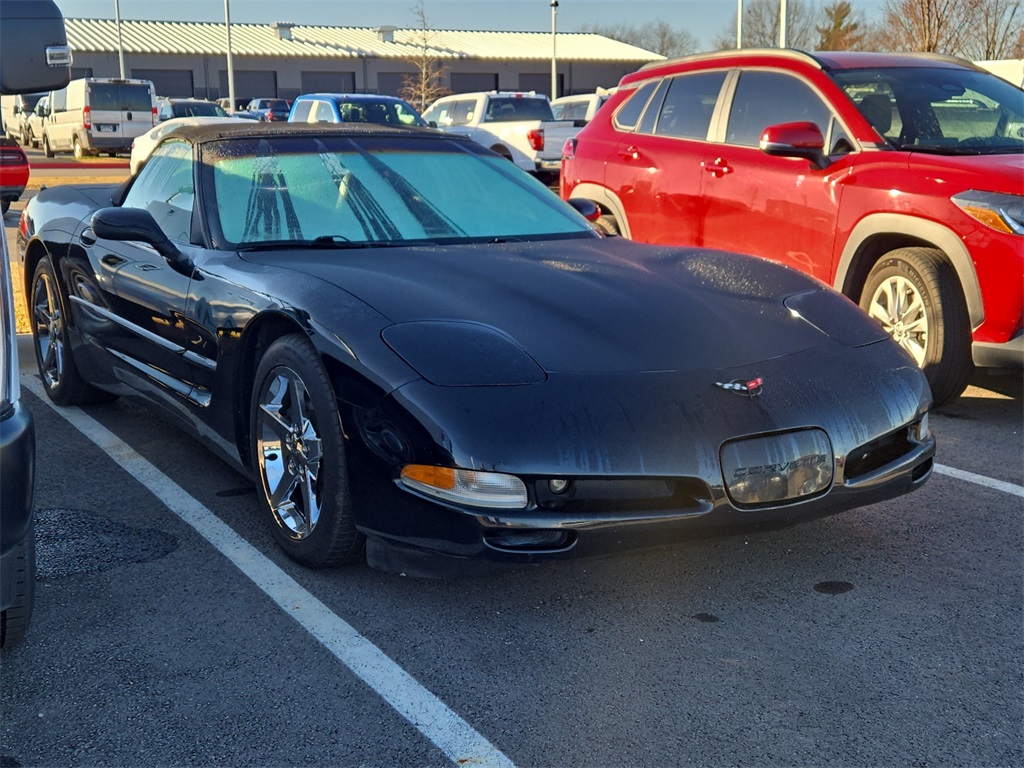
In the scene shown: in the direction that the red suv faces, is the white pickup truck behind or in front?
behind

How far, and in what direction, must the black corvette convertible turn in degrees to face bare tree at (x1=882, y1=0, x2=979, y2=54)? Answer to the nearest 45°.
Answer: approximately 90° to its left

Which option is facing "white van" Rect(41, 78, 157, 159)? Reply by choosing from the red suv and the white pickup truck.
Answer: the white pickup truck

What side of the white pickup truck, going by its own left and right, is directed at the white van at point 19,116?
front

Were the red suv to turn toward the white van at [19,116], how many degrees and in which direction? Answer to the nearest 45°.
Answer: approximately 180°

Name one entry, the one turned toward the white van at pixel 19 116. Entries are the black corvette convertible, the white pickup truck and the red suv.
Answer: the white pickup truck

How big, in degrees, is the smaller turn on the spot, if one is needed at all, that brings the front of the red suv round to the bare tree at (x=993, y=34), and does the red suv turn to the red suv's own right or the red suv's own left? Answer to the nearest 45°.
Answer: approximately 135° to the red suv's own left

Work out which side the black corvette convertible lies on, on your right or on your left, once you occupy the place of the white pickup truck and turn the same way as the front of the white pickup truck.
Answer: on your left

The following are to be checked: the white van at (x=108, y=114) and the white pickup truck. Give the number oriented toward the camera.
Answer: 0

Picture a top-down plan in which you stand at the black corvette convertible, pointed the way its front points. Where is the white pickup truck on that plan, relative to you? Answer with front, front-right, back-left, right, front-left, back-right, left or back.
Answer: back-left

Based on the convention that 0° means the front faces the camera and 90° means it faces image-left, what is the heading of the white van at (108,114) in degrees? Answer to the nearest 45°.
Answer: approximately 135°

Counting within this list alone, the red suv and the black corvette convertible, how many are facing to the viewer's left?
0

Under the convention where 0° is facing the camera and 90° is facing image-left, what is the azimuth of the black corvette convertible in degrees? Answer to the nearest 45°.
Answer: approximately 315°

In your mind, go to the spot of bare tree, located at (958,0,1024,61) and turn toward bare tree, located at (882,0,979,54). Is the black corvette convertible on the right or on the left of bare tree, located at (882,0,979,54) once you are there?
left
